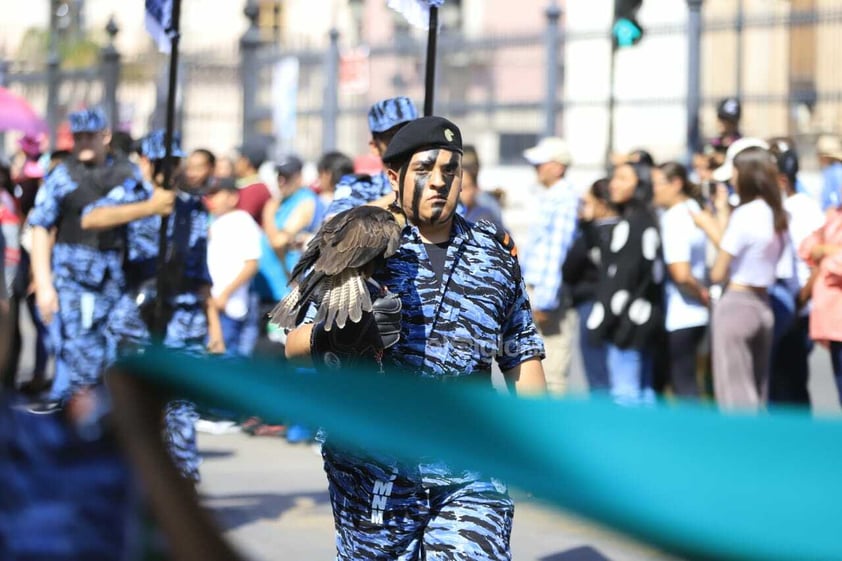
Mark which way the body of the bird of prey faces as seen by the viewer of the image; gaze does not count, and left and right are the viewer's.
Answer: facing away from the viewer and to the right of the viewer

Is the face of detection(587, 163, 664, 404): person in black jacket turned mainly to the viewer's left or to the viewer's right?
to the viewer's left

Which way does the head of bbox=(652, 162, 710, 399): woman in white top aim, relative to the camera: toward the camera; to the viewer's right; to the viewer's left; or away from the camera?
to the viewer's left

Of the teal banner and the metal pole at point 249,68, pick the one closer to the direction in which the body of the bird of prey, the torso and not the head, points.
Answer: the metal pole
